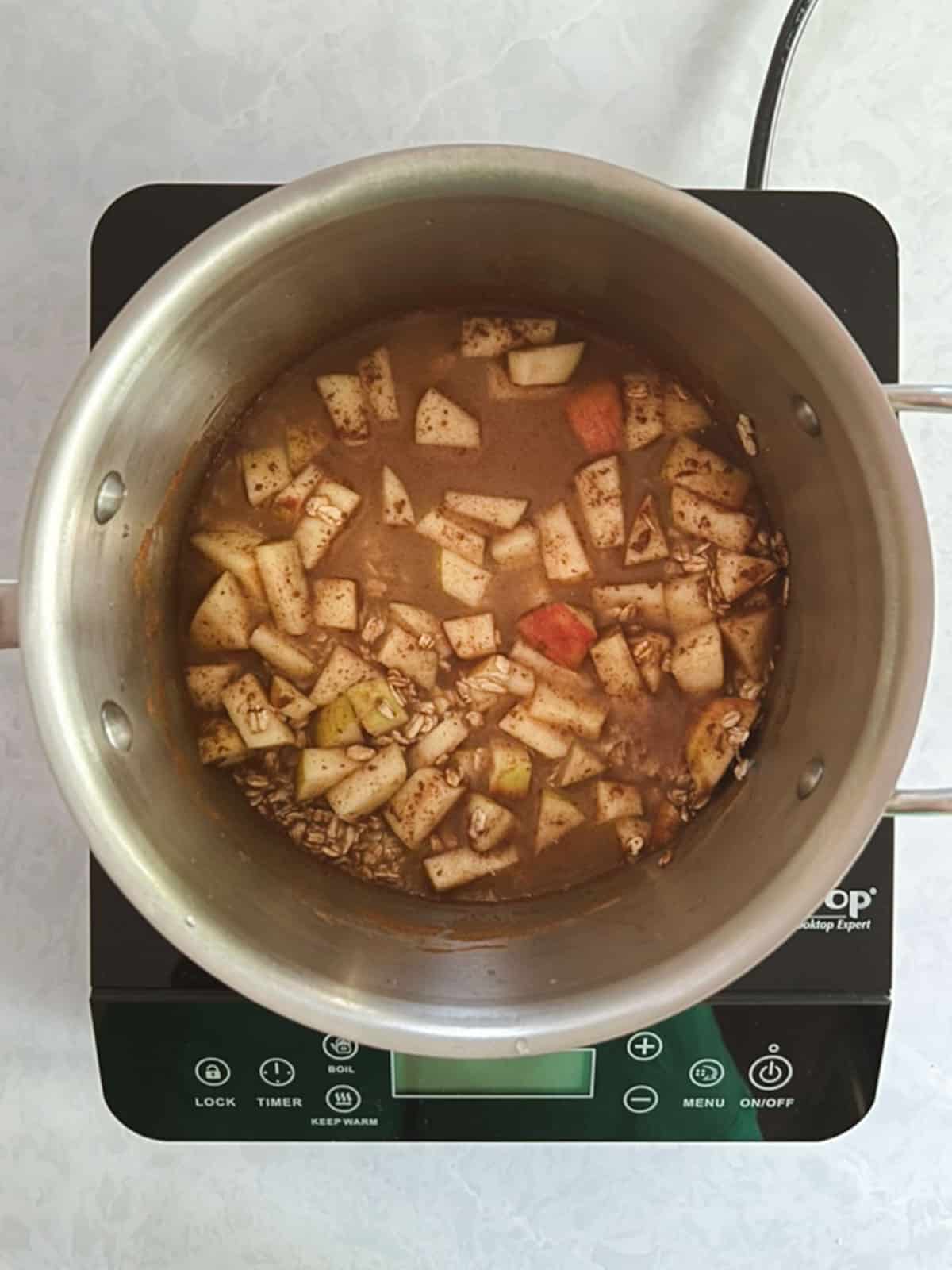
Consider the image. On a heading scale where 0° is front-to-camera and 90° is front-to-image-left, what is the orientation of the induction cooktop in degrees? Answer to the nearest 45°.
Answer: approximately 0°
